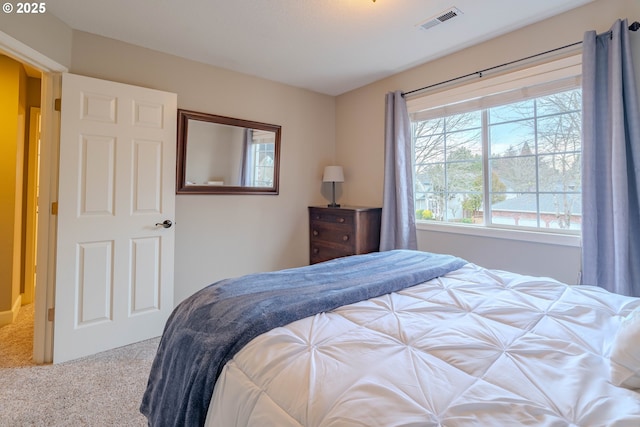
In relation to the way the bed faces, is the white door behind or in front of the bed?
in front

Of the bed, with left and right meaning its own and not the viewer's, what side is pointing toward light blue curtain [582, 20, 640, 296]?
right

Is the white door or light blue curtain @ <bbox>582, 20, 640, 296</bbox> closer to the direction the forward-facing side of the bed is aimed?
the white door

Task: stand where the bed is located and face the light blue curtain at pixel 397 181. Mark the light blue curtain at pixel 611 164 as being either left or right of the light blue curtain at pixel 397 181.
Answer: right

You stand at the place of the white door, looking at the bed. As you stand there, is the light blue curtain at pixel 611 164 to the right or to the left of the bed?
left

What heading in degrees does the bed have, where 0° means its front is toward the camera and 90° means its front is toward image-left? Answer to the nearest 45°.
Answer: approximately 135°

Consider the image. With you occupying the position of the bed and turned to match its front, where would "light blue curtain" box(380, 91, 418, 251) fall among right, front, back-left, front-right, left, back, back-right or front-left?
front-right
